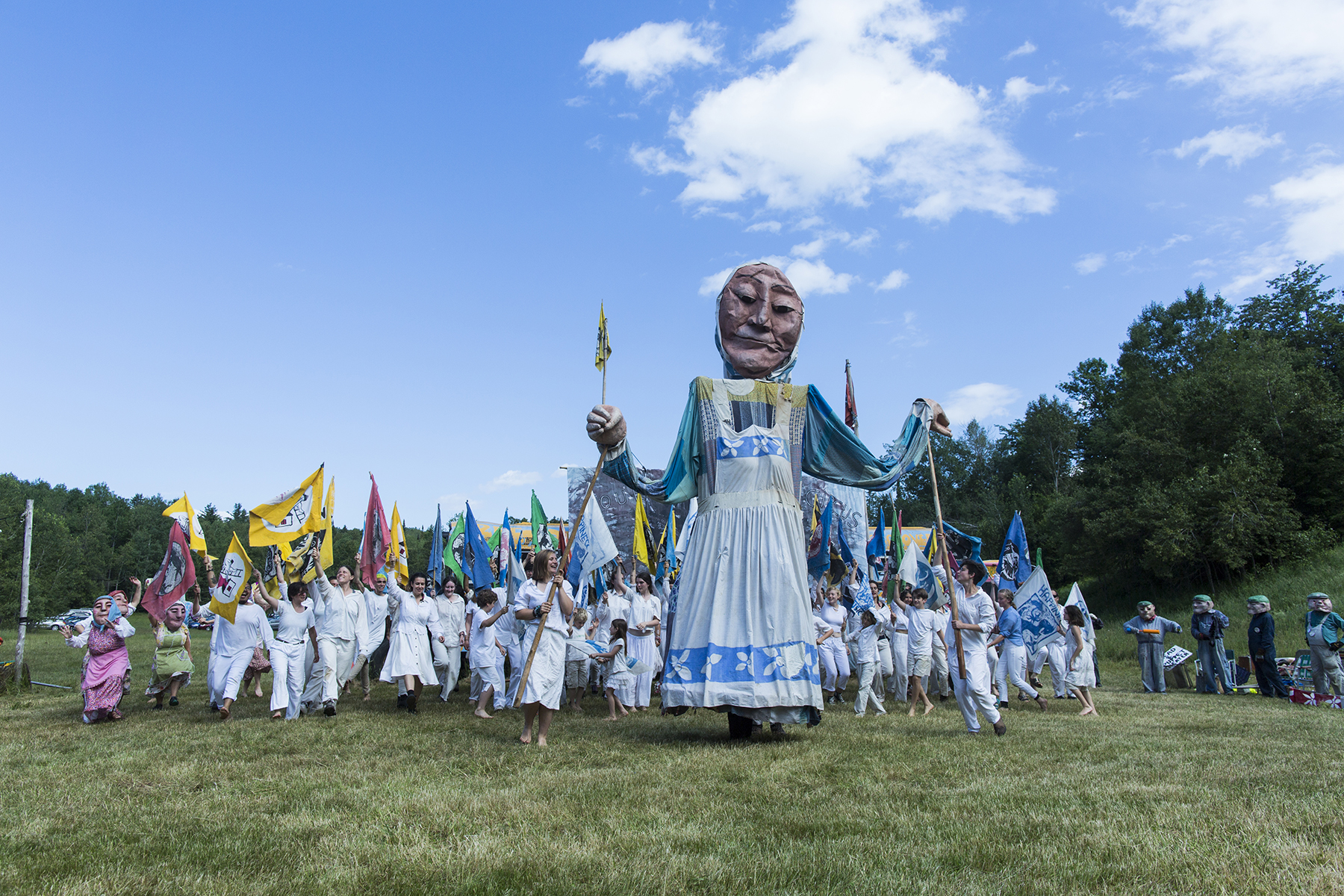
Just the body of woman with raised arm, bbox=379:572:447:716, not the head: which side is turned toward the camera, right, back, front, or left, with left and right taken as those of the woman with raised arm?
front

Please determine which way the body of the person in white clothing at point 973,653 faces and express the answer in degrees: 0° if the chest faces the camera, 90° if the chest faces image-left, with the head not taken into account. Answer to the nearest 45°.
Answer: approximately 45°

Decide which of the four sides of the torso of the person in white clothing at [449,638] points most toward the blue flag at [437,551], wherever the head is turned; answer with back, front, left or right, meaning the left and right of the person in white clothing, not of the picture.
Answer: back

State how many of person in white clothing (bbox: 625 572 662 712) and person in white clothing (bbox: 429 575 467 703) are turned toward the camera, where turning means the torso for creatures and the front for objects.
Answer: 2

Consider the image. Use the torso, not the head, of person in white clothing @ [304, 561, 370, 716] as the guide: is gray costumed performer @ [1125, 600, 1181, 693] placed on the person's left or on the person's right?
on the person's left

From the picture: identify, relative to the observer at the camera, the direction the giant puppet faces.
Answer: facing the viewer

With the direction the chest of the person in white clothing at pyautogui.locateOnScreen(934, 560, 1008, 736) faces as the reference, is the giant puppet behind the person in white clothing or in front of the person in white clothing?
in front

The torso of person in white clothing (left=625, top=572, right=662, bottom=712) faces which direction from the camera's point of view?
toward the camera

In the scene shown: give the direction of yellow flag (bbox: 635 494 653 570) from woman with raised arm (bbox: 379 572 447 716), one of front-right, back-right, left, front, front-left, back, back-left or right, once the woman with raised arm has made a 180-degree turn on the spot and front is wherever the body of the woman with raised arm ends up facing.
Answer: front-right
